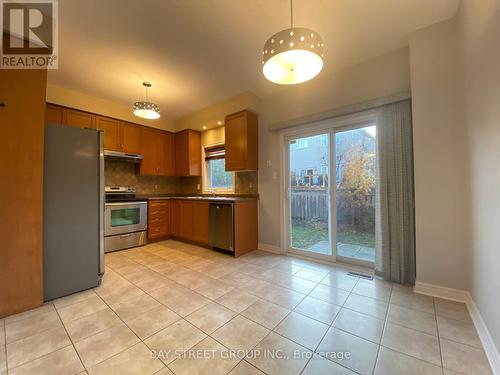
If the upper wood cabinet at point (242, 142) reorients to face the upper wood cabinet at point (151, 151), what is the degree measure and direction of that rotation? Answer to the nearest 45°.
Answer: approximately 90° to its right

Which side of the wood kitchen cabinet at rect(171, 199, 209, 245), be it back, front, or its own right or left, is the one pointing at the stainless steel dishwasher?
left

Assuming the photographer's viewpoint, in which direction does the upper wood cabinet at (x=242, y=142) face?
facing the viewer and to the left of the viewer

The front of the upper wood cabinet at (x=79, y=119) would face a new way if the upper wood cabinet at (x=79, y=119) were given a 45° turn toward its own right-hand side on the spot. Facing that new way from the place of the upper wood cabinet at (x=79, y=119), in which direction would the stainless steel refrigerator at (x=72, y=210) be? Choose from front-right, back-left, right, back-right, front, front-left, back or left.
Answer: front

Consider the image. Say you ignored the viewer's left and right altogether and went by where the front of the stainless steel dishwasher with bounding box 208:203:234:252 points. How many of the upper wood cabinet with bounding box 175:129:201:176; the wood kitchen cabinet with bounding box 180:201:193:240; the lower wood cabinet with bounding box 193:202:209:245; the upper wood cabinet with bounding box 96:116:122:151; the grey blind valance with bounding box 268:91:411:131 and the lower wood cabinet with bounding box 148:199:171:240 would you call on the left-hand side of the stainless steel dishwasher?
1

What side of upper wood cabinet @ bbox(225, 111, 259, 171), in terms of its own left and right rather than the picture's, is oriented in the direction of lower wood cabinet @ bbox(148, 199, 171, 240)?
right

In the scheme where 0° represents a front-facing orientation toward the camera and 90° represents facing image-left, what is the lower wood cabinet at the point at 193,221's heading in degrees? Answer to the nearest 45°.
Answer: approximately 45°

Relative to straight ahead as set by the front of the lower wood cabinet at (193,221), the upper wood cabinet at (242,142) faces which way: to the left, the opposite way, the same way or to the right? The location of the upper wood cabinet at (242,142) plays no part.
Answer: the same way

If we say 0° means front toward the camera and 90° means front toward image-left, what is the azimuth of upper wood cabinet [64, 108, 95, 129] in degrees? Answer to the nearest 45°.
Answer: approximately 315°

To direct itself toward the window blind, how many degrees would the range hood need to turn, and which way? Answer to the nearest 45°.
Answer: approximately 45° to its left

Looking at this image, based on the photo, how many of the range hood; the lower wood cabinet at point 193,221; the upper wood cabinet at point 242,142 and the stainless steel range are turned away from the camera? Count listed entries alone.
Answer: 0

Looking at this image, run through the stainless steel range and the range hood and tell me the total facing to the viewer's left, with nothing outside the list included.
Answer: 0

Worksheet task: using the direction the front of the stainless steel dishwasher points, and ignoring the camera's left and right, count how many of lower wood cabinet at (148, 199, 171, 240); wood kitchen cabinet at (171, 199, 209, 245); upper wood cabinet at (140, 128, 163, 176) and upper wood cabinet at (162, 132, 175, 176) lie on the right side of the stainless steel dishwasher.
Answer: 4

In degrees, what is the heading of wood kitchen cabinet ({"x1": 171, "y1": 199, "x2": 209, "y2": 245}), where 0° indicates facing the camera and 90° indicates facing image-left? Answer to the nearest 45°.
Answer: approximately 45°

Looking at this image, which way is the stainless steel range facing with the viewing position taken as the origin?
facing the viewer and to the right of the viewer
